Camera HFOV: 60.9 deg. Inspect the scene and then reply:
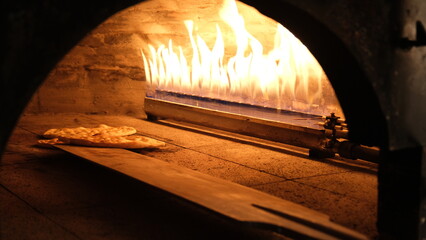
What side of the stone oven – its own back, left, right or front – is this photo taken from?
front
